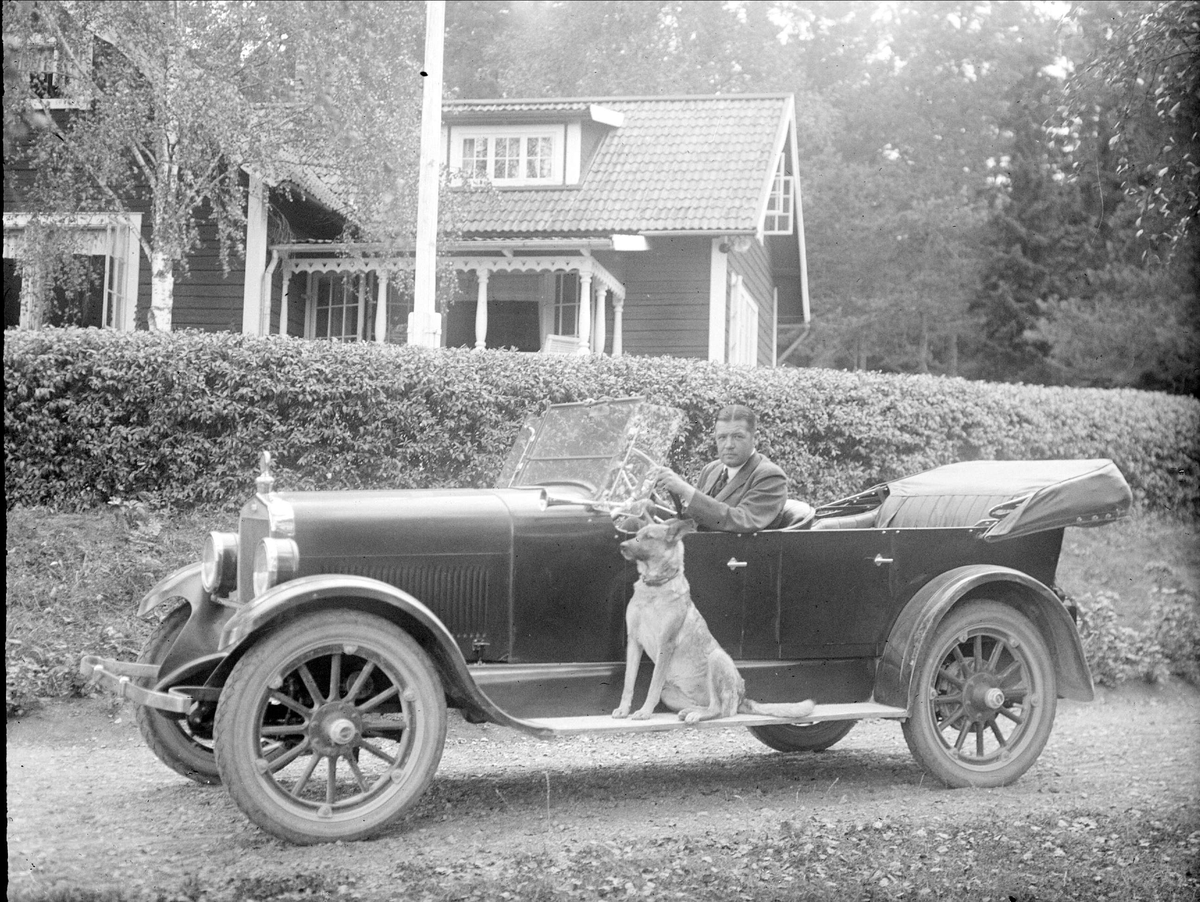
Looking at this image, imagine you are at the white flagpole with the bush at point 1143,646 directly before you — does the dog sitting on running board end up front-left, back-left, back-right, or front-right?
front-right

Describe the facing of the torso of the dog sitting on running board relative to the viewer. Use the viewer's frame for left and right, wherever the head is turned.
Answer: facing to the left of the viewer

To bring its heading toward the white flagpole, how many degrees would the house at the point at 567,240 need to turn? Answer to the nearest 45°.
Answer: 0° — it already faces it

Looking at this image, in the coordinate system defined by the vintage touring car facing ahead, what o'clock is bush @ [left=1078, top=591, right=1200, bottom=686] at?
The bush is roughly at 6 o'clock from the vintage touring car.

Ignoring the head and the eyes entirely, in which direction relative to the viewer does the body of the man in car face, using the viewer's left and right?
facing the viewer and to the left of the viewer

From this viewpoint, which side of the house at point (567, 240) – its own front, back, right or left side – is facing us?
front

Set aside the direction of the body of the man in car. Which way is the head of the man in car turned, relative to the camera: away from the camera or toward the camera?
toward the camera

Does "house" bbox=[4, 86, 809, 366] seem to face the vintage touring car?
yes

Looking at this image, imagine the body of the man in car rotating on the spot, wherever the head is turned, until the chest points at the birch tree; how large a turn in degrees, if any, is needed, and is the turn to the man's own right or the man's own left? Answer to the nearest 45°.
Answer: approximately 90° to the man's own right

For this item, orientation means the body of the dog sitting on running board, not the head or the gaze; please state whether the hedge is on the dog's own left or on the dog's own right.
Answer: on the dog's own right
